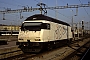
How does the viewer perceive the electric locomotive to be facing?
facing the viewer and to the left of the viewer
